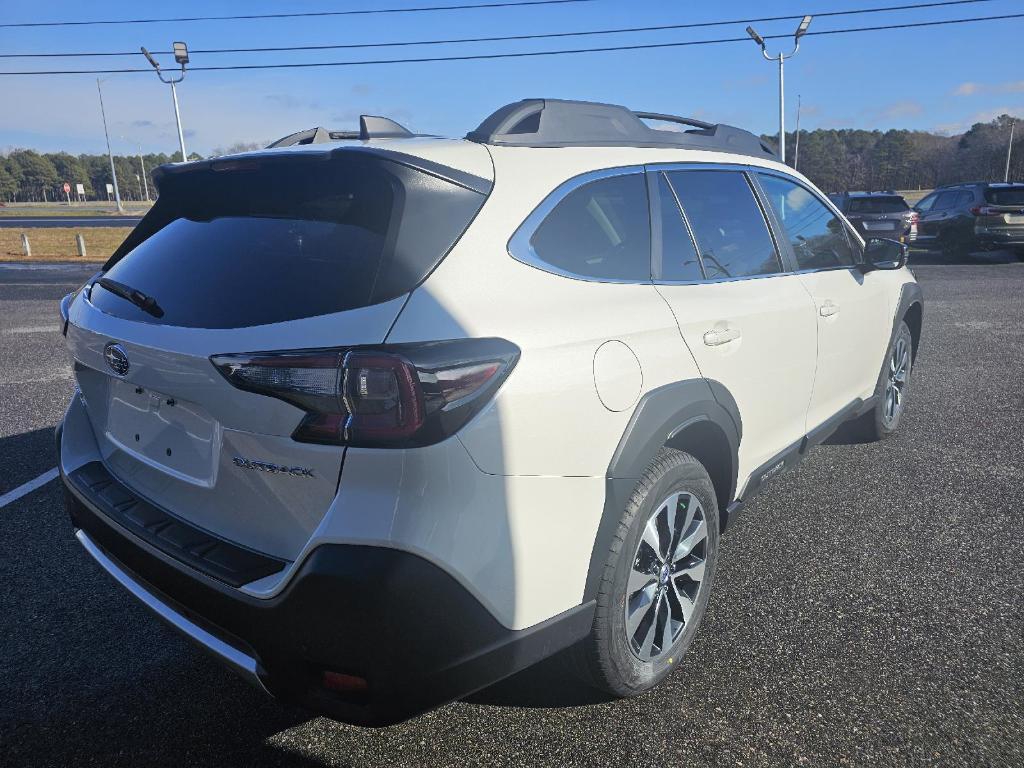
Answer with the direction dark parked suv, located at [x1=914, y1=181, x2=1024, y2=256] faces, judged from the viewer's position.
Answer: facing away from the viewer and to the left of the viewer

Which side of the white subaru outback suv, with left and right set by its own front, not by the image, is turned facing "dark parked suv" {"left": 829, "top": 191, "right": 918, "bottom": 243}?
front

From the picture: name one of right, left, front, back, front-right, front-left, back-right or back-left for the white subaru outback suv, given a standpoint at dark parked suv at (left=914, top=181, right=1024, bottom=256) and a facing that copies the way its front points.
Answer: back-left

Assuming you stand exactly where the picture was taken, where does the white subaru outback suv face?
facing away from the viewer and to the right of the viewer

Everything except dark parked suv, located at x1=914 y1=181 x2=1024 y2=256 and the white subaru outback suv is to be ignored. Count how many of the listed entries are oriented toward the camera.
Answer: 0

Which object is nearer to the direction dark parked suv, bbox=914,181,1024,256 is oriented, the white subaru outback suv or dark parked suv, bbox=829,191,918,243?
the dark parked suv

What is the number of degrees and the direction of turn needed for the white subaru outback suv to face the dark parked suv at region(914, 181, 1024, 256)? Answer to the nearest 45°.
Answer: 0° — it already faces it
